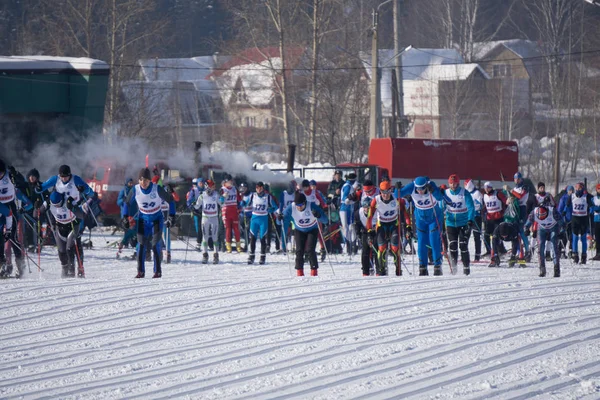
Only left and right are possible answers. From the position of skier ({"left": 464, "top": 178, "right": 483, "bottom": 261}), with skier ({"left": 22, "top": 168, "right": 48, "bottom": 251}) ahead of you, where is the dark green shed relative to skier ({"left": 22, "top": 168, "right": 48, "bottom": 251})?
right

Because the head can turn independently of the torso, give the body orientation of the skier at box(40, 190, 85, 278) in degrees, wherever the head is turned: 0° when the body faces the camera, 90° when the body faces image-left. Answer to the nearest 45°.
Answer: approximately 0°

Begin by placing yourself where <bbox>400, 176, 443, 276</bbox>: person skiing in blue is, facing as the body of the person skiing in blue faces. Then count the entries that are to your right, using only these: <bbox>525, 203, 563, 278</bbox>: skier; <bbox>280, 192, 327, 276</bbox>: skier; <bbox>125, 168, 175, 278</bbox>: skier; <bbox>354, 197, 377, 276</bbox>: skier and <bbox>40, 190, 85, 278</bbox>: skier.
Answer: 4

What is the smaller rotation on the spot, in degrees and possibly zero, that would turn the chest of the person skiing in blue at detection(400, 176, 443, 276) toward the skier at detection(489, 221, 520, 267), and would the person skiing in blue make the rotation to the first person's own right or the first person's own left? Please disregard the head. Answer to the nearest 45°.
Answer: approximately 135° to the first person's own left

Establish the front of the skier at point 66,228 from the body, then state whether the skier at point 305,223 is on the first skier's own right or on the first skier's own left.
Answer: on the first skier's own left
